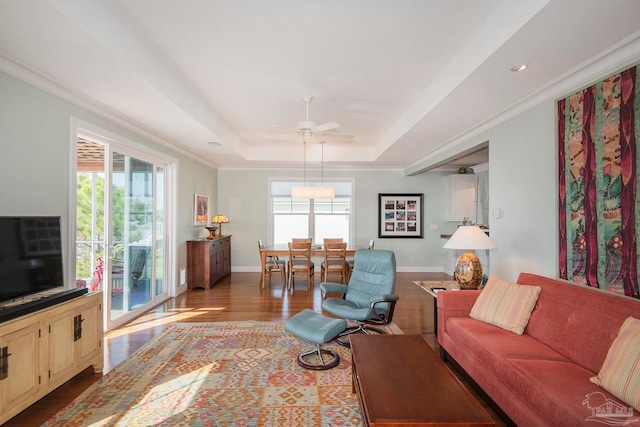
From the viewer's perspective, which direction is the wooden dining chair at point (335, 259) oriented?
away from the camera

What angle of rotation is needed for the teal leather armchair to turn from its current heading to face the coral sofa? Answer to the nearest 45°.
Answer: approximately 90° to its left

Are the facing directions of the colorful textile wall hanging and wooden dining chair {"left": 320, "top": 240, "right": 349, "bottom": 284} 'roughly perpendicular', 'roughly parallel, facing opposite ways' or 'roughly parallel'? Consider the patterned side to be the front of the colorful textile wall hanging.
roughly perpendicular

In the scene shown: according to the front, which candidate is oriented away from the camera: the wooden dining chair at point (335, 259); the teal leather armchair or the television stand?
the wooden dining chair

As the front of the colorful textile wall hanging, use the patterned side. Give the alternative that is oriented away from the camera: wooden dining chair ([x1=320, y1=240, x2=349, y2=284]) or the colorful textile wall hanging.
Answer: the wooden dining chair

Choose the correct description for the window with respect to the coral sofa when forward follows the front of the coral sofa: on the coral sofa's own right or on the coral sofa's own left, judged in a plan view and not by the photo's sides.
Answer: on the coral sofa's own right

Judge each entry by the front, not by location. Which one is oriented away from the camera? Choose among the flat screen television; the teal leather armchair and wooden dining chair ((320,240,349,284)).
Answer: the wooden dining chair

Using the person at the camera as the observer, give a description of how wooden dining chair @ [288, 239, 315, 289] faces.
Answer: facing away from the viewer

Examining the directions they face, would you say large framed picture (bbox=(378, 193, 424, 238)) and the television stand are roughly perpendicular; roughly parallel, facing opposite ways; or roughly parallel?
roughly perpendicular

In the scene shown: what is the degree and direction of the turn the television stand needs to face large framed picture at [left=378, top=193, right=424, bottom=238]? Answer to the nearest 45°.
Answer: approximately 45° to its left
